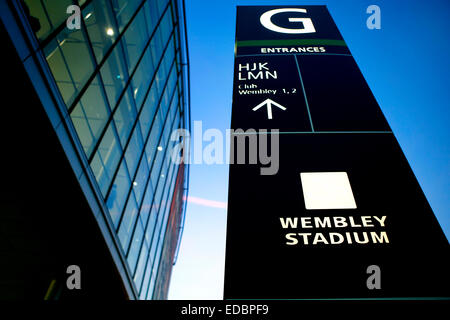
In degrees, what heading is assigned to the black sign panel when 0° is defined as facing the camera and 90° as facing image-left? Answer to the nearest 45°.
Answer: approximately 0°
